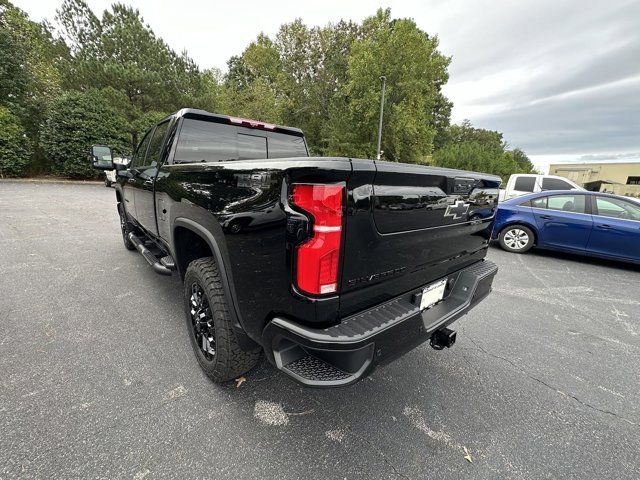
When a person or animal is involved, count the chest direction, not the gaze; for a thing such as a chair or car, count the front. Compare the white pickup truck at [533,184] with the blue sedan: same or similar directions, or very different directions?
same or similar directions

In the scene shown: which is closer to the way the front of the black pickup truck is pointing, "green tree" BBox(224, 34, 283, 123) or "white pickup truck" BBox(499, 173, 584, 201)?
the green tree

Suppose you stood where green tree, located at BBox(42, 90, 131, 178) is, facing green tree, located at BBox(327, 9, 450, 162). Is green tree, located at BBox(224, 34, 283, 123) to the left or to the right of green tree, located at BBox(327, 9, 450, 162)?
left

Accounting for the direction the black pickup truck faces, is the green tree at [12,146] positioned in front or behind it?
in front

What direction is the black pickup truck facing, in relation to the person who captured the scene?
facing away from the viewer and to the left of the viewer

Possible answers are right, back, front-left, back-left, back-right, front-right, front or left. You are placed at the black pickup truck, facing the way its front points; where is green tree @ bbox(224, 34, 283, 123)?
front-right

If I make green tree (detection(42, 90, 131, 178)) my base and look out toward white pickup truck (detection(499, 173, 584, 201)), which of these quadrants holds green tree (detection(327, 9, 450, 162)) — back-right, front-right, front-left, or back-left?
front-left

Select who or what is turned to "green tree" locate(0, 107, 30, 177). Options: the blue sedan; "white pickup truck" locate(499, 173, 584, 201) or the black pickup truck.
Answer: the black pickup truck

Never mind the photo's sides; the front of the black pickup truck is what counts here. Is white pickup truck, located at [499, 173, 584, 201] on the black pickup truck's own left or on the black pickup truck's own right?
on the black pickup truck's own right
